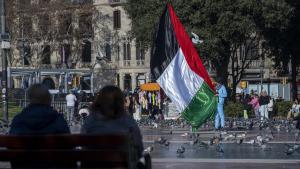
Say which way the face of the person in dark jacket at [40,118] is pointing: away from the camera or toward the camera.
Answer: away from the camera

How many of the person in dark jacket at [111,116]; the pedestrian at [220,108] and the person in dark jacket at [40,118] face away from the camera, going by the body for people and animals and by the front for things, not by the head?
2

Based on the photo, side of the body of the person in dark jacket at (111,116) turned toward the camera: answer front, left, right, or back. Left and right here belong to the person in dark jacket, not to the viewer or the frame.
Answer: back

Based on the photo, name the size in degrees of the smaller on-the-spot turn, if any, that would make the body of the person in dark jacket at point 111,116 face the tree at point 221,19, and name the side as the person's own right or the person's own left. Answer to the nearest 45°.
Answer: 0° — they already face it

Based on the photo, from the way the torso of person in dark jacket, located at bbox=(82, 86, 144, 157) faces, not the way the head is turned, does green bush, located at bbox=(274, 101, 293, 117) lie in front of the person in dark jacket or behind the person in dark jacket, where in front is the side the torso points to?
in front

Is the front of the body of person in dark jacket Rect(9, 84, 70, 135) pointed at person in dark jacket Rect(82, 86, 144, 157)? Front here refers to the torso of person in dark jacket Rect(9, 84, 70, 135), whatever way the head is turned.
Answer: no

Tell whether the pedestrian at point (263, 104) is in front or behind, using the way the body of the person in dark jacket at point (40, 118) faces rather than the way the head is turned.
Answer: in front

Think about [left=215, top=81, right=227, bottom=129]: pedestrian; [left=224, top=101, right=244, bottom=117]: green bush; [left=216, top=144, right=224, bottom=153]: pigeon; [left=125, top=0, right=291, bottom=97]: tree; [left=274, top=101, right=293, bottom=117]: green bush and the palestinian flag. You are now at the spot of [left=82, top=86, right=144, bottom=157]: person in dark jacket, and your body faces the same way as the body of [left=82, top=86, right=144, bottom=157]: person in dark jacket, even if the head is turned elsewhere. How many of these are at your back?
0

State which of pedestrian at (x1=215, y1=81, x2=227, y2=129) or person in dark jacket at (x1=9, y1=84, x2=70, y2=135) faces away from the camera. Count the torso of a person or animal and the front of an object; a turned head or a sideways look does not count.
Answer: the person in dark jacket

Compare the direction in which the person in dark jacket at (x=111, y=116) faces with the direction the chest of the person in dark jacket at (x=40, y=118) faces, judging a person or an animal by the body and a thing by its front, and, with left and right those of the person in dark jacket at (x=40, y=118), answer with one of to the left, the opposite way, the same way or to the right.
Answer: the same way

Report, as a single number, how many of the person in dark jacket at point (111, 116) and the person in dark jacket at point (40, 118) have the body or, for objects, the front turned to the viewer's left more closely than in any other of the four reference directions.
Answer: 0

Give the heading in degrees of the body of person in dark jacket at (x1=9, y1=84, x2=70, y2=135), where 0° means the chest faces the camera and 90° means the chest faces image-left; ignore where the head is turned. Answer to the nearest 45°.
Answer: approximately 180°

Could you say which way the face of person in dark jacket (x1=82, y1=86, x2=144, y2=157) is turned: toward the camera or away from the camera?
away from the camera
